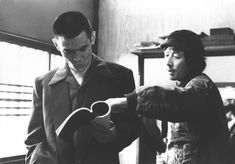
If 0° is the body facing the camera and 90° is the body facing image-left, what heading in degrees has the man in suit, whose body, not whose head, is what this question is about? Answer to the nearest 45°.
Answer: approximately 0°

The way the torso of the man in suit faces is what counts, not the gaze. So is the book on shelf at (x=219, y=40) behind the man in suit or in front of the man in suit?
behind

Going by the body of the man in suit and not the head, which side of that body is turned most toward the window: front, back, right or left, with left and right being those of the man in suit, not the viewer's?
back

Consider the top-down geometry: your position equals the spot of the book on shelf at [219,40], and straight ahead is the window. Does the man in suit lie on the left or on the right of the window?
left

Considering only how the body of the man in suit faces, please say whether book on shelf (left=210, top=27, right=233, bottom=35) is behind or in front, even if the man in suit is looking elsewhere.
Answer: behind
